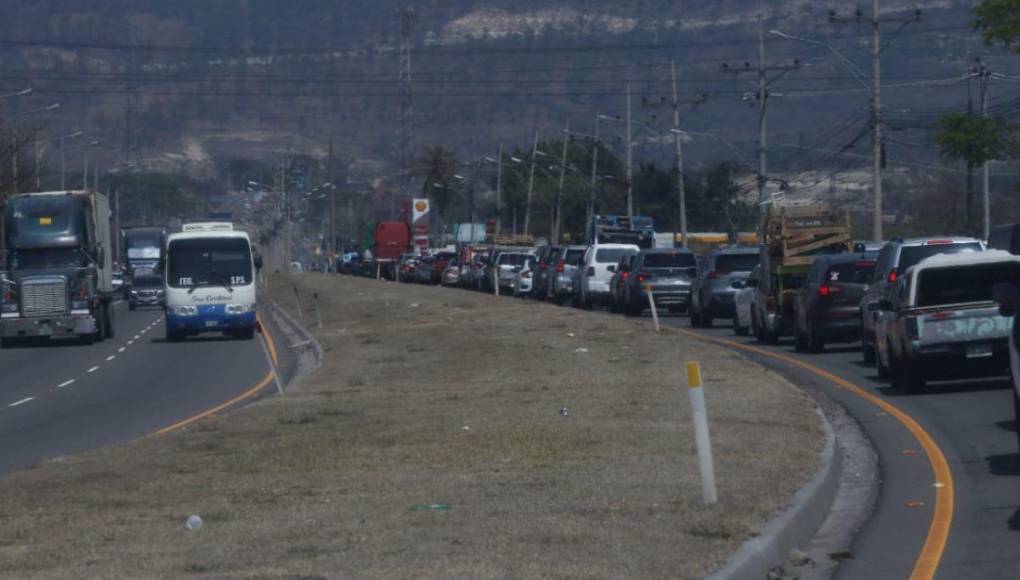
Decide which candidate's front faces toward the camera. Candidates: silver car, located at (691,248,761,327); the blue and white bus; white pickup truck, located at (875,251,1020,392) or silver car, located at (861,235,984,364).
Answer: the blue and white bus

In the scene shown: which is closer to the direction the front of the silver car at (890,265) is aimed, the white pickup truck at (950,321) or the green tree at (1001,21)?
the green tree

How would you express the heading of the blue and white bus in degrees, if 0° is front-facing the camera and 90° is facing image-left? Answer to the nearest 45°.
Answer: approximately 0°

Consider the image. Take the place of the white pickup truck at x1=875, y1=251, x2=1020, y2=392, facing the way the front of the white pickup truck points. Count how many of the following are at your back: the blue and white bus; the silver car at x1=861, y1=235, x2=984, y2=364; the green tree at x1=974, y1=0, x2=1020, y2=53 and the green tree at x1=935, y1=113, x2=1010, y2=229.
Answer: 0

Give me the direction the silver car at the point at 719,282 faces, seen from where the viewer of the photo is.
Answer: facing away from the viewer and to the left of the viewer

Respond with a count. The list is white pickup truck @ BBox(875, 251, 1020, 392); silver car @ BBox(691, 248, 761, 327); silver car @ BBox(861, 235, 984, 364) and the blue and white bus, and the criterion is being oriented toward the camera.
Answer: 1

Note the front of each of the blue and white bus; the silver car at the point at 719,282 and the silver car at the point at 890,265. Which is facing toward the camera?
the blue and white bus

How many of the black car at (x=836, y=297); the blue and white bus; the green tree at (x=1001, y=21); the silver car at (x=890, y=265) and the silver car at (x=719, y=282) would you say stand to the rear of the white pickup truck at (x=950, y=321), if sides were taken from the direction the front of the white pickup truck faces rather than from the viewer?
0

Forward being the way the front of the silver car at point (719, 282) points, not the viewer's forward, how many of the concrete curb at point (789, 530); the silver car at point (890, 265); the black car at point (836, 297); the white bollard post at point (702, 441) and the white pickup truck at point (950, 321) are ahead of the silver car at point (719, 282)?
0

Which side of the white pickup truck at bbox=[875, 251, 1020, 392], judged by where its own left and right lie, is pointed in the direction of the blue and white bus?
front

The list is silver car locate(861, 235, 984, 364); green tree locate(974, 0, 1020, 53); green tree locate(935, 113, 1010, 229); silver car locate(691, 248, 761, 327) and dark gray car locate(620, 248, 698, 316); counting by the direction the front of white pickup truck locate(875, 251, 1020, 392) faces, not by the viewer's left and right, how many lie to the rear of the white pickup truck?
0

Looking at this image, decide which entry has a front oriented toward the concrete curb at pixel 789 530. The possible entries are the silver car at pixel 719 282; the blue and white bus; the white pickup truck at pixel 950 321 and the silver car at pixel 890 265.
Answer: the blue and white bus

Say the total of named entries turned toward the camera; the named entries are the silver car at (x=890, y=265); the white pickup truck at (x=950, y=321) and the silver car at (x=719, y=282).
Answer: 0

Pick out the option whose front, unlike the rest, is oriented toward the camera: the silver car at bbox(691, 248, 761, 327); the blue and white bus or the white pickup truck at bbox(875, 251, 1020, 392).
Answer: the blue and white bus

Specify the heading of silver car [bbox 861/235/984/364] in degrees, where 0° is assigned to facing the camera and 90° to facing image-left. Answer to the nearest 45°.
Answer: approximately 135°

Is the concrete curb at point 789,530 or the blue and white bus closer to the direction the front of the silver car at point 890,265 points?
the blue and white bus

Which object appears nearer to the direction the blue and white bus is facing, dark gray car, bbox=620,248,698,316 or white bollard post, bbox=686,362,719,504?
the white bollard post

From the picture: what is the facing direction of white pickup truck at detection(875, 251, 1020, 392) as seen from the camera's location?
facing away from the viewer and to the left of the viewer

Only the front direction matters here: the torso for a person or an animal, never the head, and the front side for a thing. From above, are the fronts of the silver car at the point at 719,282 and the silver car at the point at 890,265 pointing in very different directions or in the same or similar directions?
same or similar directions

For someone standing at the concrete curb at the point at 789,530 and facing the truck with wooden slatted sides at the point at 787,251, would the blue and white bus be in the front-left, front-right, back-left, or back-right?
front-left

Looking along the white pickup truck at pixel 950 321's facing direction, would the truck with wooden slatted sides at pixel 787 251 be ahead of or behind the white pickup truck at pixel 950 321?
ahead

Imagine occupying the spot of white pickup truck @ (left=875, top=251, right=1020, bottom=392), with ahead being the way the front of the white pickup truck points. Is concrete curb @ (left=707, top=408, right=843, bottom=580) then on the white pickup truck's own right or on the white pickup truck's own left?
on the white pickup truck's own left
